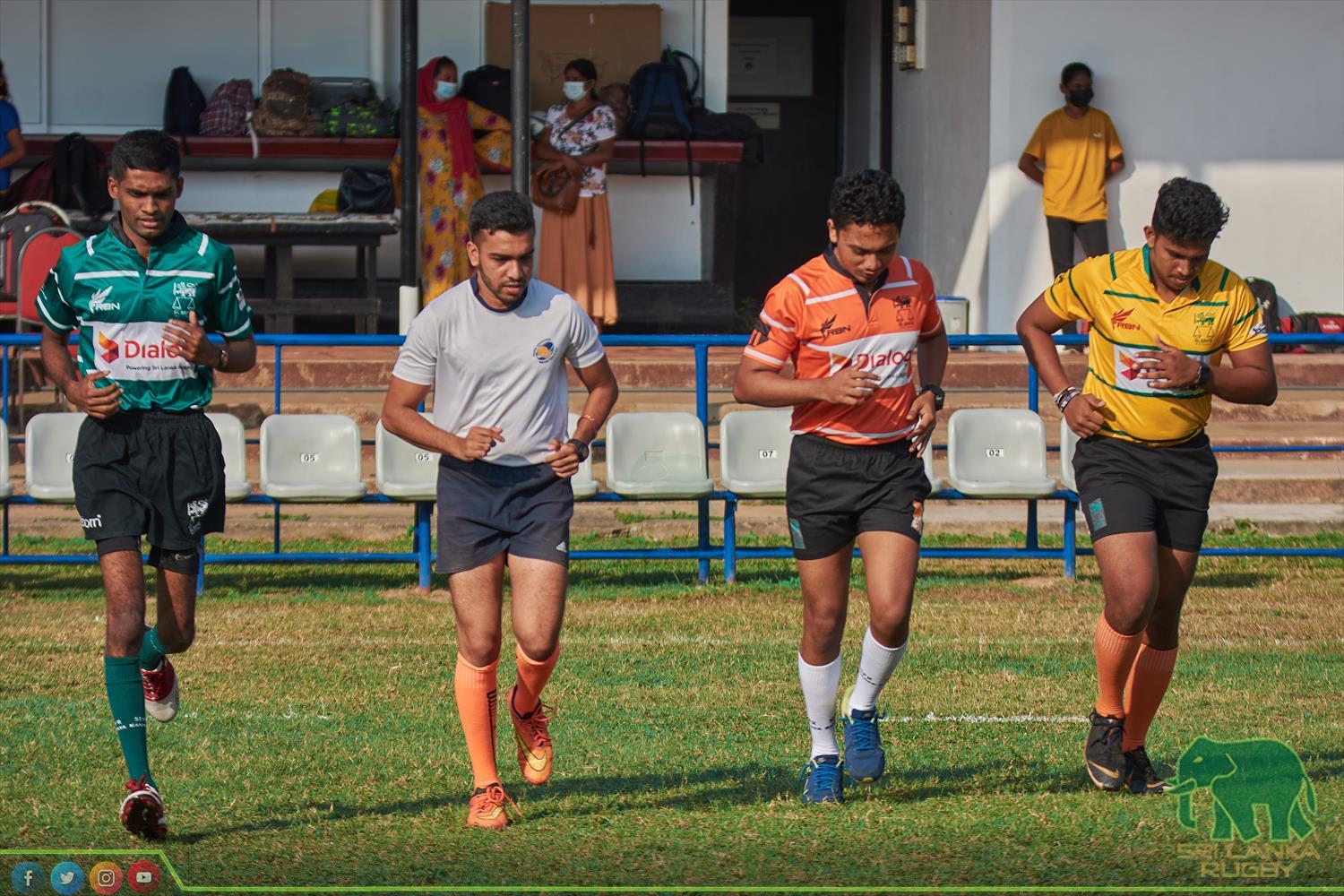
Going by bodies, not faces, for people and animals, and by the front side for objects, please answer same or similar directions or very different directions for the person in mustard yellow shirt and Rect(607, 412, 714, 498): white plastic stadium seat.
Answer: same or similar directions

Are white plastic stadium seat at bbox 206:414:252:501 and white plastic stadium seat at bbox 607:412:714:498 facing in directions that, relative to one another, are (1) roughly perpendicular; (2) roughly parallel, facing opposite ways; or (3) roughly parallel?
roughly parallel

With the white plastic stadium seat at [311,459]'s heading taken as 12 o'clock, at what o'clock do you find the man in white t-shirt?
The man in white t-shirt is roughly at 12 o'clock from the white plastic stadium seat.

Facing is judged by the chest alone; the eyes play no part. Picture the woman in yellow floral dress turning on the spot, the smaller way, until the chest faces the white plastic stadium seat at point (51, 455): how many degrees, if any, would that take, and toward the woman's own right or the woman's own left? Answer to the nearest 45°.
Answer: approximately 45° to the woman's own right

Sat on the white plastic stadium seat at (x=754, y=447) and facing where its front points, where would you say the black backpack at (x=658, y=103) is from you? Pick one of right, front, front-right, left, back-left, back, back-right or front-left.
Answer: back

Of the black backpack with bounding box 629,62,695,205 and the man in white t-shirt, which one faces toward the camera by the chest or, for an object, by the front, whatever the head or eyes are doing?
the man in white t-shirt

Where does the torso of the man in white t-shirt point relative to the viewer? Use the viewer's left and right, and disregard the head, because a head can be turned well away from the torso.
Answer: facing the viewer

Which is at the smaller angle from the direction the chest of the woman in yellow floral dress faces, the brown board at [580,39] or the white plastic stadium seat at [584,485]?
the white plastic stadium seat

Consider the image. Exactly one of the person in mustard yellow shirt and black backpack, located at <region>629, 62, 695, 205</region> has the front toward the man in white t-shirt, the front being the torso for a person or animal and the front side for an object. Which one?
the person in mustard yellow shirt

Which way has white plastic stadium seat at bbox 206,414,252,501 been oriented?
toward the camera

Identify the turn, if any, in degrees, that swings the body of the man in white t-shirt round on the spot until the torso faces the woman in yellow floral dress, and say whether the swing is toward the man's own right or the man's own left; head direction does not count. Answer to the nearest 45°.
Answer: approximately 180°

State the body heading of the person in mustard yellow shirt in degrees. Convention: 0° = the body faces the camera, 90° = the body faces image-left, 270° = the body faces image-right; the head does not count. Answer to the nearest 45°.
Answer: approximately 0°
